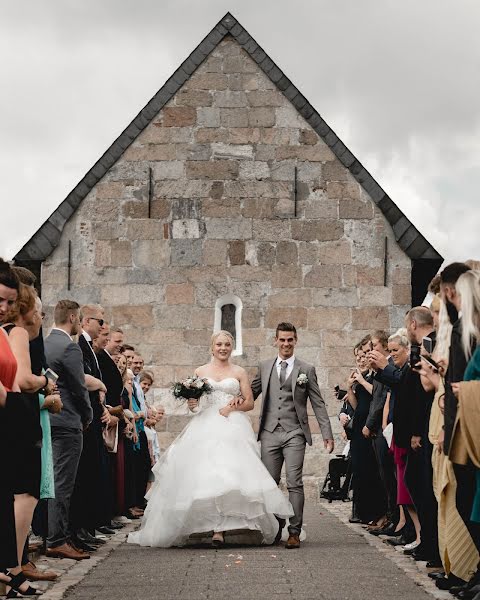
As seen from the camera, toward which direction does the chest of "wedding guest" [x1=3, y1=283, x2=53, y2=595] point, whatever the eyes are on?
to the viewer's right

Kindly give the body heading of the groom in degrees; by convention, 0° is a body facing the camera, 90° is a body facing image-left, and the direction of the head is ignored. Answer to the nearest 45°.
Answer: approximately 0°

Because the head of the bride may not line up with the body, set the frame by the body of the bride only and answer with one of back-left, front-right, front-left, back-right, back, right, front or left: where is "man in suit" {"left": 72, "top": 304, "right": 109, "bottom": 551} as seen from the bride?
right

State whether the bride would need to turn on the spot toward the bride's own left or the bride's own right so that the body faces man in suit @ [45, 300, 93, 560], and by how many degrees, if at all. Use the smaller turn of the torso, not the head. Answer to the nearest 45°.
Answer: approximately 45° to the bride's own right

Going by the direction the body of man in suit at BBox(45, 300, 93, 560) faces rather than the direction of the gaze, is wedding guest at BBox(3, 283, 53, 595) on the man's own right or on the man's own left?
on the man's own right

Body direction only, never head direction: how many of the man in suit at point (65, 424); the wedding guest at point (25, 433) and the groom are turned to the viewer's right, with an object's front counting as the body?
2

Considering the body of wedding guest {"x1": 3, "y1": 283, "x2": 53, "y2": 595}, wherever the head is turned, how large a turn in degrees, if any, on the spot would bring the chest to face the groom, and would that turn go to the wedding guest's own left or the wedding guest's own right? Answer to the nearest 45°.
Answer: approximately 45° to the wedding guest's own left

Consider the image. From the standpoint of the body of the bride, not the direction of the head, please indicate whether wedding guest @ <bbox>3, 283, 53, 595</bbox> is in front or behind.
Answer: in front

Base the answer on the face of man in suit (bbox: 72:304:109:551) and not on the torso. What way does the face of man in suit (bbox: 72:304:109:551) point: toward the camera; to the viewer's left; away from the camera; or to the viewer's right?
to the viewer's right

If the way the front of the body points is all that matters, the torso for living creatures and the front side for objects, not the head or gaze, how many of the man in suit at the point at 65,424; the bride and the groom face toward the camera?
2

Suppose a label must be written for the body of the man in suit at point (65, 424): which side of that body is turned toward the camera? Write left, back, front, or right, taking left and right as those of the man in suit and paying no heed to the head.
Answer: right

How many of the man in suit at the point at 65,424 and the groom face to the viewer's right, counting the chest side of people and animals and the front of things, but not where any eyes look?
1
